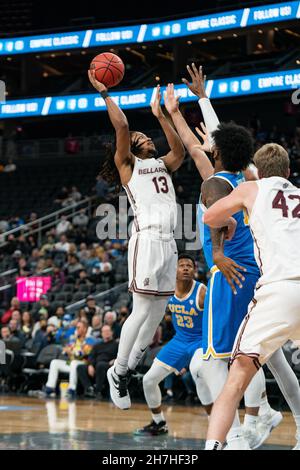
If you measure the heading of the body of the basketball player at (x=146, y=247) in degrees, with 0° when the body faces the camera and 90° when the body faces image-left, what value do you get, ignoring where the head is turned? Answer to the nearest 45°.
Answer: approximately 315°

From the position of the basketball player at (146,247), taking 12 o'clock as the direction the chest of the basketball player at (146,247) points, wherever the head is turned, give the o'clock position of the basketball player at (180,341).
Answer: the basketball player at (180,341) is roughly at 8 o'clock from the basketball player at (146,247).

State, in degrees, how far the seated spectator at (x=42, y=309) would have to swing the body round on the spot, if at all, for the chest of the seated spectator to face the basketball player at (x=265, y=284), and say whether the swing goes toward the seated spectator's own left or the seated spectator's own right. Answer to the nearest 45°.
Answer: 0° — they already face them

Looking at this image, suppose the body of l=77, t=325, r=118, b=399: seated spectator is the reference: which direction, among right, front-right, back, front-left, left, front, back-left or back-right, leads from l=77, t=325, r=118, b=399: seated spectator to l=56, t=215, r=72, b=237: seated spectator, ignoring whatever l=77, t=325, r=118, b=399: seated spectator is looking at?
back-right

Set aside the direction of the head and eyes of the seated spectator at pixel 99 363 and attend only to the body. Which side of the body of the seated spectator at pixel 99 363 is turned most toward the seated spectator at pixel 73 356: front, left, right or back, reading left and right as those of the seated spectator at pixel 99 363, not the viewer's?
right

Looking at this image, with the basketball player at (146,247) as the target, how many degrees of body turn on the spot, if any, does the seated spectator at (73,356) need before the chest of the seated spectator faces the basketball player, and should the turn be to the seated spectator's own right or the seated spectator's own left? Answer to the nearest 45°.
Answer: approximately 45° to the seated spectator's own left

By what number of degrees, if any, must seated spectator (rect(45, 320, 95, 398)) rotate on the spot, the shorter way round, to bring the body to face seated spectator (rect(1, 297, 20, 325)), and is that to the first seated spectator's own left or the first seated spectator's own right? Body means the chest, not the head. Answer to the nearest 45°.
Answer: approximately 135° to the first seated spectator's own right

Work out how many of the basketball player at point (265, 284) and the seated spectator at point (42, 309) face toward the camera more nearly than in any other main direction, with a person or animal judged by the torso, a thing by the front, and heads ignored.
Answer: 1

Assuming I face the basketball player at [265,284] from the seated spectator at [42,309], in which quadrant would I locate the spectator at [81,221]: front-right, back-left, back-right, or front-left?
back-left

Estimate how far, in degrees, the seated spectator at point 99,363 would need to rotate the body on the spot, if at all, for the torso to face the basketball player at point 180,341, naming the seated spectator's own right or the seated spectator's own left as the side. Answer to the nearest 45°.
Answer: approximately 45° to the seated spectator's own left

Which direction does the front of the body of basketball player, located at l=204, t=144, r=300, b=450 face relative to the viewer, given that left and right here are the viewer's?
facing away from the viewer and to the left of the viewer
